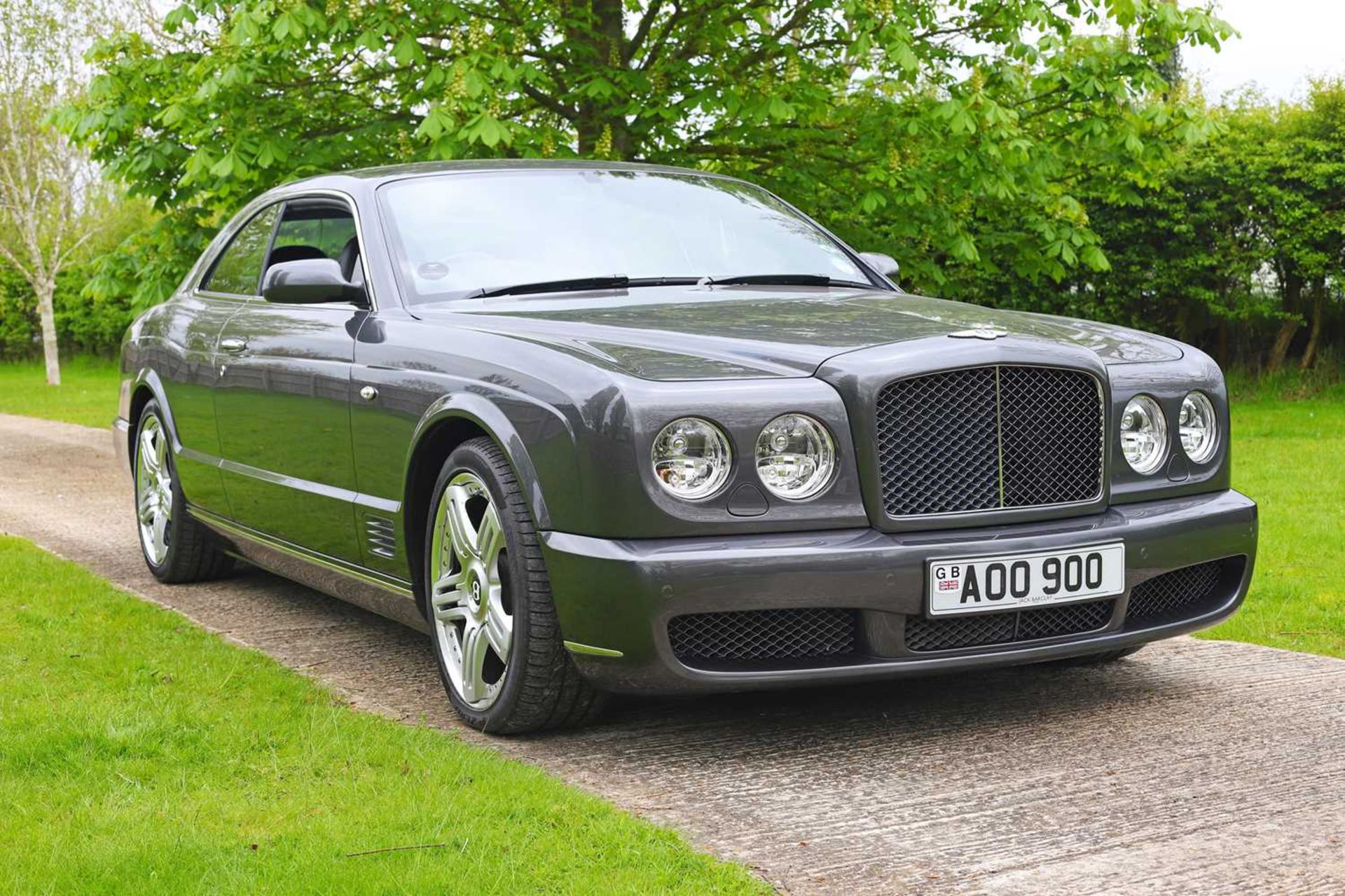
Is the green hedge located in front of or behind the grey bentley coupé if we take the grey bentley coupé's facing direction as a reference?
behind

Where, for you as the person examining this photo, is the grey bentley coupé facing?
facing the viewer and to the right of the viewer

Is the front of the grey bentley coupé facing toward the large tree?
no
